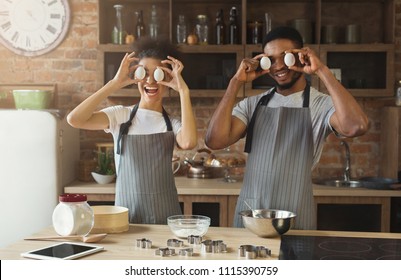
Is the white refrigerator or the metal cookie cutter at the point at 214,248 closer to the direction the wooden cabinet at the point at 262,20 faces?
the metal cookie cutter

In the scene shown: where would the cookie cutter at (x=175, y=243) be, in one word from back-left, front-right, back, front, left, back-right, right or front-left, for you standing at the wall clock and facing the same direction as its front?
front

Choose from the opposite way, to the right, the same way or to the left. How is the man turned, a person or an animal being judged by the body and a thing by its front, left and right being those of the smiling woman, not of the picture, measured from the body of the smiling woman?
the same way

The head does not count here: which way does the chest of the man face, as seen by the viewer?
toward the camera

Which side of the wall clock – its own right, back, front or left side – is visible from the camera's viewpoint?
front

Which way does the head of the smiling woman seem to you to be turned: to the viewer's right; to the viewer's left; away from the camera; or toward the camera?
toward the camera

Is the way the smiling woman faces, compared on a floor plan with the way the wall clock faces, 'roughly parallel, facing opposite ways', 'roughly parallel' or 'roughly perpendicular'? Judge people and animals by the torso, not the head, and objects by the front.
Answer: roughly parallel

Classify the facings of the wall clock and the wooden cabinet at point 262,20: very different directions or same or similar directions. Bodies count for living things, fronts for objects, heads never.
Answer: same or similar directions

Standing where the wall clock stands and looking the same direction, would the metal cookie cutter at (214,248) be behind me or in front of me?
in front

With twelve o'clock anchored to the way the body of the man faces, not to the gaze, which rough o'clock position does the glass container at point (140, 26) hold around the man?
The glass container is roughly at 5 o'clock from the man.

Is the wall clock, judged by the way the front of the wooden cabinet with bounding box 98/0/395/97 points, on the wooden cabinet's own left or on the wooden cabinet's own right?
on the wooden cabinet's own right

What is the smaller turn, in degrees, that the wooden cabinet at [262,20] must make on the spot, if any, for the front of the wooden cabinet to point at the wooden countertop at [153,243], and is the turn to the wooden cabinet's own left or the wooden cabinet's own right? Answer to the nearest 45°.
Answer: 0° — it already faces it

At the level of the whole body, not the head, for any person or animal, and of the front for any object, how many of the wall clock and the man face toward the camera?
2

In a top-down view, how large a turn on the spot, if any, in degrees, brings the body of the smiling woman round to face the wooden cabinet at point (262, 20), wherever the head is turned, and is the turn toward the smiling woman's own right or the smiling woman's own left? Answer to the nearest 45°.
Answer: approximately 135° to the smiling woman's own left

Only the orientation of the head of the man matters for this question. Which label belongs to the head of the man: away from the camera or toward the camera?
toward the camera

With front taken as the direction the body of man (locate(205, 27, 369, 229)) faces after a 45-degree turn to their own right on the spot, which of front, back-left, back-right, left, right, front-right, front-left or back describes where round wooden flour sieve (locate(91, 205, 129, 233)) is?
front
